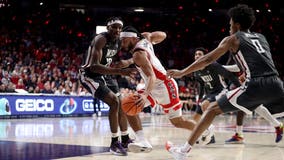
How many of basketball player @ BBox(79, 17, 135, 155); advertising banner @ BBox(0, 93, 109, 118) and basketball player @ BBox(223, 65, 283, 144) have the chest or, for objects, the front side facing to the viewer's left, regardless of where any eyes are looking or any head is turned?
1

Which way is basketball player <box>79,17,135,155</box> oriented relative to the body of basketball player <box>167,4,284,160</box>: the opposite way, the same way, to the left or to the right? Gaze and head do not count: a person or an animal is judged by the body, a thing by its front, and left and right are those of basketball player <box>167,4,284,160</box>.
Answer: the opposite way

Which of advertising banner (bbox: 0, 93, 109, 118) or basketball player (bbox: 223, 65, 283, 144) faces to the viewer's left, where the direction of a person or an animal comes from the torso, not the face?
the basketball player

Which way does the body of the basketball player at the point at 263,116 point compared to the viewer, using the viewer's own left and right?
facing to the left of the viewer

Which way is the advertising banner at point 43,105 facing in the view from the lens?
facing the viewer and to the right of the viewer

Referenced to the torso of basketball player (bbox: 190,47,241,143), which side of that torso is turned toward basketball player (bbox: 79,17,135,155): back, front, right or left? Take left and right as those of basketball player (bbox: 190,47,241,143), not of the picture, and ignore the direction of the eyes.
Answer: front

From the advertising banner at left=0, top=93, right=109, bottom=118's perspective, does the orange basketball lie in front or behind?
in front

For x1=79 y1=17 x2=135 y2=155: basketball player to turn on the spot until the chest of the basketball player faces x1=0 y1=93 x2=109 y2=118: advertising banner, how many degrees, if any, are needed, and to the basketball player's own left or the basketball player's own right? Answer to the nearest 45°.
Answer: approximately 135° to the basketball player's own left

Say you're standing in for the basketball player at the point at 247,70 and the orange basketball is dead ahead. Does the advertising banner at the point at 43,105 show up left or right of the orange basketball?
right
